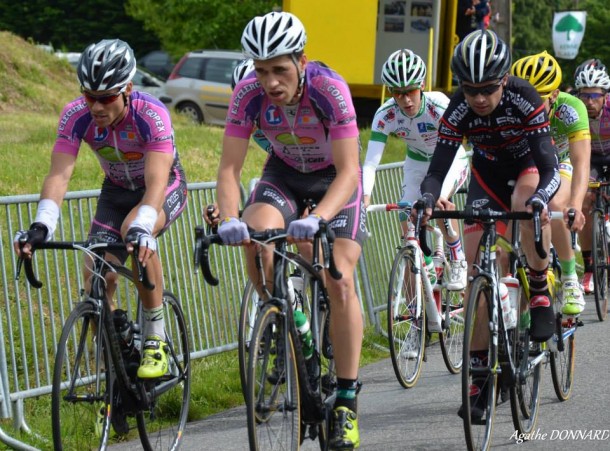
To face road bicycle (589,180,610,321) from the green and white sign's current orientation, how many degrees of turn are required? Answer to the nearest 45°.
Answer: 0° — it already faces it

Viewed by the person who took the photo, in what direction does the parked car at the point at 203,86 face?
facing to the right of the viewer

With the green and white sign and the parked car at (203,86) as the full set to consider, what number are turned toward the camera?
1

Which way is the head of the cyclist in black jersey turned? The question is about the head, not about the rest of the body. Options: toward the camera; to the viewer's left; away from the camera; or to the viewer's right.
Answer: toward the camera

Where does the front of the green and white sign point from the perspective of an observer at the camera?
facing the viewer

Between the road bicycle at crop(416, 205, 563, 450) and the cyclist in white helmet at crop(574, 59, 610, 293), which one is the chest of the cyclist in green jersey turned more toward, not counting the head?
the road bicycle

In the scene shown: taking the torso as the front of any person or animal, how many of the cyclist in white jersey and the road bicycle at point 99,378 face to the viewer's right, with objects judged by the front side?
0

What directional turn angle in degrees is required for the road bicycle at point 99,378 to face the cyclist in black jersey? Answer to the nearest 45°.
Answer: approximately 135° to its left

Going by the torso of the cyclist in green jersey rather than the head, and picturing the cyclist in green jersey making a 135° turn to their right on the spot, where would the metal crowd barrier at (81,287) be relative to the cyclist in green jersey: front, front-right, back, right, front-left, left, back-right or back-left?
left

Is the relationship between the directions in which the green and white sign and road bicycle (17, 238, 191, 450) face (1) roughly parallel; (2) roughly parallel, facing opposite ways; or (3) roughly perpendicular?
roughly parallel

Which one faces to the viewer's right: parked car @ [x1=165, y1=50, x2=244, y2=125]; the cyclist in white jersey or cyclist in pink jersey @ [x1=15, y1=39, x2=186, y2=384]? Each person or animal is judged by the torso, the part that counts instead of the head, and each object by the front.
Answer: the parked car
